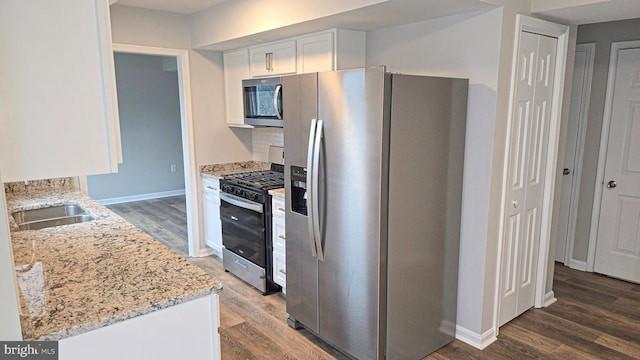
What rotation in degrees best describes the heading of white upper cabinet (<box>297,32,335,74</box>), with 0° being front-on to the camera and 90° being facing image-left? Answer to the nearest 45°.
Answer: approximately 45°

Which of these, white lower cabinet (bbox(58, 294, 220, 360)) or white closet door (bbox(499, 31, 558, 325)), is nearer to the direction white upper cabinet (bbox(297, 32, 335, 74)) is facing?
the white lower cabinet

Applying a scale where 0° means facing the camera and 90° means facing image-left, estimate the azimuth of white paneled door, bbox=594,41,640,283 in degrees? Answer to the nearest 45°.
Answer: approximately 45°

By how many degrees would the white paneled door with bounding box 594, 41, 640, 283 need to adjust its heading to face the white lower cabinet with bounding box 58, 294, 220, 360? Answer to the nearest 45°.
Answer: approximately 45° to its left
